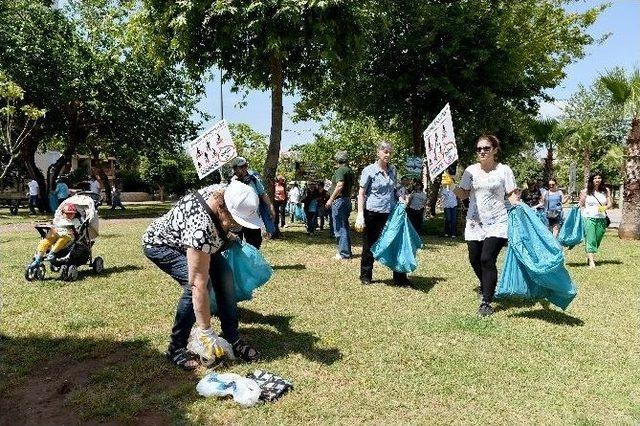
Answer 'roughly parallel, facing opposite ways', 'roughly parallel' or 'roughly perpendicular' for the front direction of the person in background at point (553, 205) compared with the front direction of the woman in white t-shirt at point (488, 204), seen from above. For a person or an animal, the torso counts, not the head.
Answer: roughly parallel

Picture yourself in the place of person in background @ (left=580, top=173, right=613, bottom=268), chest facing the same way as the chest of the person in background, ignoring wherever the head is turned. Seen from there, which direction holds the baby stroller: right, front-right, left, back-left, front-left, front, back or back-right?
front-right

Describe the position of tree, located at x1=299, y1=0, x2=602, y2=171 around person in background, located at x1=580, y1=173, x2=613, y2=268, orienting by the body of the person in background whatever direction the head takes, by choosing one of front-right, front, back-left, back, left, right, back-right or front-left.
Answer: back-right

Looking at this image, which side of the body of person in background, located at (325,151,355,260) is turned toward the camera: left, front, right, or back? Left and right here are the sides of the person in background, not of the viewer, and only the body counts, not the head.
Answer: left

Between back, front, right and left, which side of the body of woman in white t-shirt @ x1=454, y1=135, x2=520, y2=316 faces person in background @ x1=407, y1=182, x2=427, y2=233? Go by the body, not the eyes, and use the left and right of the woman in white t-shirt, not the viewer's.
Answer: back

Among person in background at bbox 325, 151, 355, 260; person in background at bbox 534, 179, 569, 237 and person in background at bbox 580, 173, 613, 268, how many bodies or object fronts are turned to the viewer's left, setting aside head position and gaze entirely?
1

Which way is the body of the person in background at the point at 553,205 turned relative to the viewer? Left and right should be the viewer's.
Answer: facing the viewer

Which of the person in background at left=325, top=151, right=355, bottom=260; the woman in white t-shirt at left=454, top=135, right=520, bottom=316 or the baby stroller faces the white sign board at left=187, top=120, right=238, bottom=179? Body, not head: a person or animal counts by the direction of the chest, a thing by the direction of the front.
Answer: the person in background

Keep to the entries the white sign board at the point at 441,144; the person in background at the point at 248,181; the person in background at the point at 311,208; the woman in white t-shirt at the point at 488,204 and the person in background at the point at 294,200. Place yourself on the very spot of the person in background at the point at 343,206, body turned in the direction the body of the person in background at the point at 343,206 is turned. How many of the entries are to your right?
2

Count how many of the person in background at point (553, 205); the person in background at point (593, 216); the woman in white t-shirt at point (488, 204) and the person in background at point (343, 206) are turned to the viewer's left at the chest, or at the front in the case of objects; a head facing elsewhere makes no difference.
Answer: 1

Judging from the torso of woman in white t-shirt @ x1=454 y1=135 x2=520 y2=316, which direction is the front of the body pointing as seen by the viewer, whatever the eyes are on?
toward the camera
